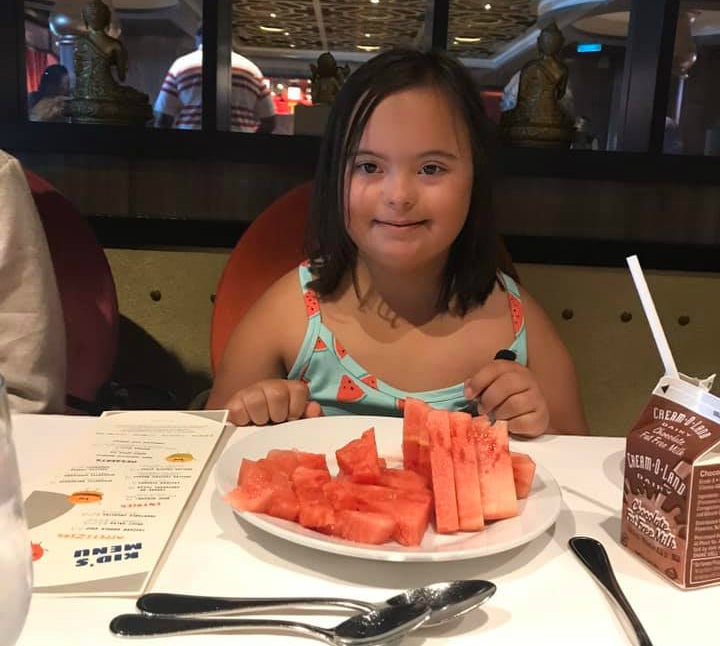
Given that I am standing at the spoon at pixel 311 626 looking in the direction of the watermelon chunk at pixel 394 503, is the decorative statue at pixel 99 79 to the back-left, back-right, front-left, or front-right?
front-left

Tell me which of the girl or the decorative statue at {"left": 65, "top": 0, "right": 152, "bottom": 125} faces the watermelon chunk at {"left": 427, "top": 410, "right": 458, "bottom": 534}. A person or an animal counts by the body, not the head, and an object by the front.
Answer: the girl

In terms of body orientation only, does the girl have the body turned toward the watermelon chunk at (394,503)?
yes

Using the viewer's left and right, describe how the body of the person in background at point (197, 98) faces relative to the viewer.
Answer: facing away from the viewer

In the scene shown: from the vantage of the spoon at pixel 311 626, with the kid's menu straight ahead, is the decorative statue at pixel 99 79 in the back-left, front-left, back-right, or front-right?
front-right

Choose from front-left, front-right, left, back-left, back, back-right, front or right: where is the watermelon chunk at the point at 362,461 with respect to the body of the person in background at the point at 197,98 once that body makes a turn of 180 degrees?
front

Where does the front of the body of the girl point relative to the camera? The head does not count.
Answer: toward the camera

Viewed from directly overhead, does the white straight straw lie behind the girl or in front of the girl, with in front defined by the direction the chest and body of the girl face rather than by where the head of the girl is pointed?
in front
